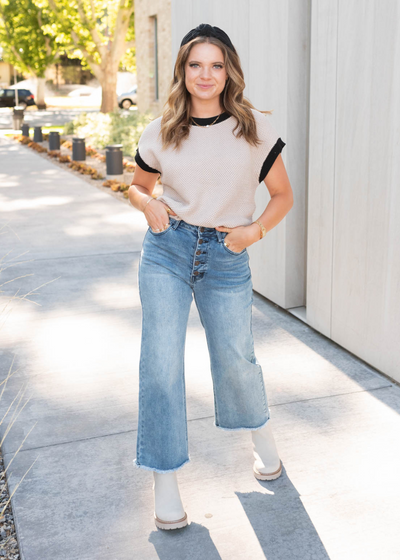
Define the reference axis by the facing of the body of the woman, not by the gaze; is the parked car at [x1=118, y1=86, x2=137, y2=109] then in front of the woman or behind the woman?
behind

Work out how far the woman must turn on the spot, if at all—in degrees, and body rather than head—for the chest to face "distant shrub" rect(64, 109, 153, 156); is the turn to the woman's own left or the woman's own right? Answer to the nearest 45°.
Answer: approximately 180°

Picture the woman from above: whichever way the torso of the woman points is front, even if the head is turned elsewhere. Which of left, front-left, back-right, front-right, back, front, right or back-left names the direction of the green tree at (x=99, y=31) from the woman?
back

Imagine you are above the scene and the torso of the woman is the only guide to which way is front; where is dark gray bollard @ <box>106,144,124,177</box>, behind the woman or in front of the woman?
behind

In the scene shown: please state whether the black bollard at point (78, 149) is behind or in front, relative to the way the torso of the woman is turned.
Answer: behind

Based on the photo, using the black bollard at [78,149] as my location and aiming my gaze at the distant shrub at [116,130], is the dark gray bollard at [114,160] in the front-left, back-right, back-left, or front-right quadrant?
back-right

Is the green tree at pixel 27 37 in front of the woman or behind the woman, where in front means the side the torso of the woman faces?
behind

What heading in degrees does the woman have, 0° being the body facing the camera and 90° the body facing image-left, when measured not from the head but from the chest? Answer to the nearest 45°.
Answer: approximately 0°

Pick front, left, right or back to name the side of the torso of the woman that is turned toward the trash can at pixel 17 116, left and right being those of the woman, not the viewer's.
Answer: back
